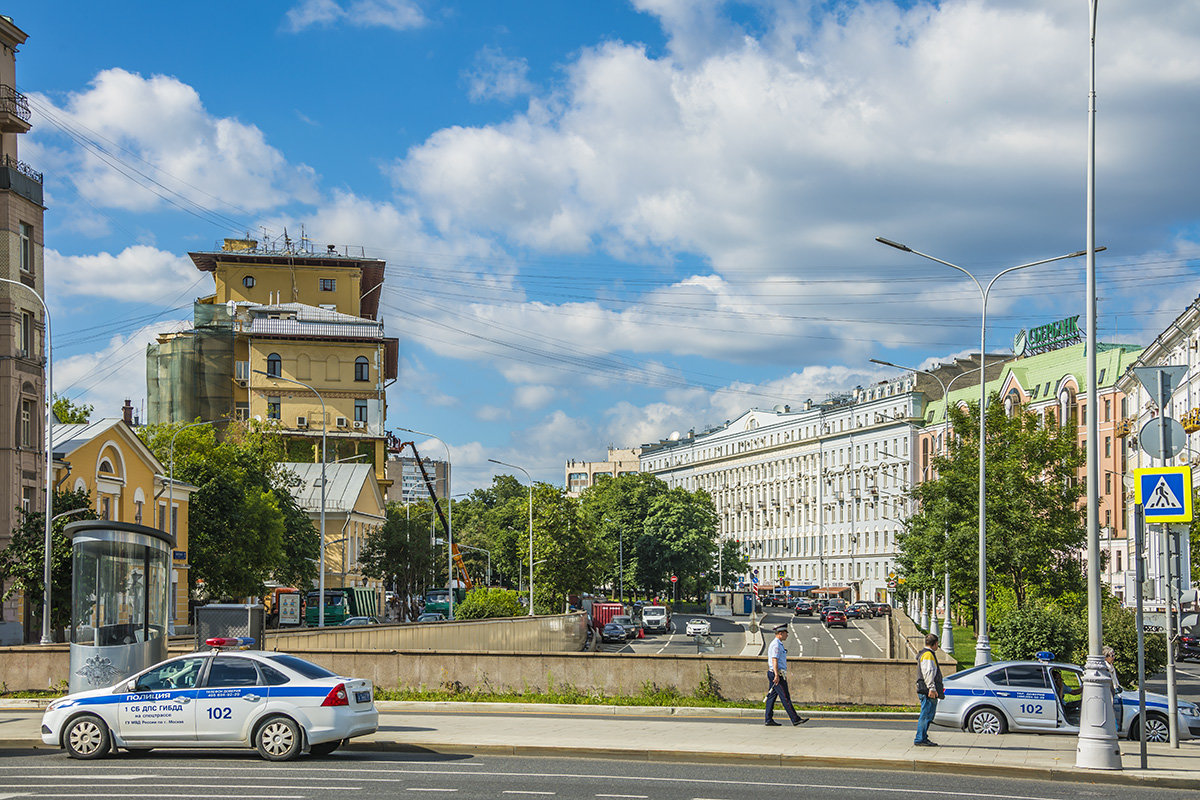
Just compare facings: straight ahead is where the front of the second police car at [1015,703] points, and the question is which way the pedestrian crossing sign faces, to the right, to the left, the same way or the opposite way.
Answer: to the right

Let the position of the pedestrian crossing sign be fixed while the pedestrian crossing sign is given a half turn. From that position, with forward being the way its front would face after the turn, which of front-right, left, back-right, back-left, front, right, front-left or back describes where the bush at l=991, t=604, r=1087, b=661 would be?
front

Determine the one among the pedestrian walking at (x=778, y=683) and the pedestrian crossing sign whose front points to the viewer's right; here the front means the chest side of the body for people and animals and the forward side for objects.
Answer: the pedestrian walking

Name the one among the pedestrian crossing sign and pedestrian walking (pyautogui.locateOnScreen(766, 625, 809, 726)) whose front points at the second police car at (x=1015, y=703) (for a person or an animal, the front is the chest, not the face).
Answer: the pedestrian walking

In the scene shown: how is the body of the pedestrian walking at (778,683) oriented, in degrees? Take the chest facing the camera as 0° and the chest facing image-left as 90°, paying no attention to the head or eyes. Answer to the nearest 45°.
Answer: approximately 270°

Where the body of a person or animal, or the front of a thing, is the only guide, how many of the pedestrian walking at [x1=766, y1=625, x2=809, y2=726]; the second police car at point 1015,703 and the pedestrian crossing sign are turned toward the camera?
1

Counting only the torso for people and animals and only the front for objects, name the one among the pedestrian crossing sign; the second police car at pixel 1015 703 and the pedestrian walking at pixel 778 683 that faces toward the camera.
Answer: the pedestrian crossing sign

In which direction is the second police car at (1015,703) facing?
to the viewer's right

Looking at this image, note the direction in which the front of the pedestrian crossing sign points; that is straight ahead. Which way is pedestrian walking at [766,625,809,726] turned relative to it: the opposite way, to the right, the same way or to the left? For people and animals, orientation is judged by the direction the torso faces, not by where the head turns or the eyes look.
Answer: to the left

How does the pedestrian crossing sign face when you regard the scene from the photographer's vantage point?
facing the viewer

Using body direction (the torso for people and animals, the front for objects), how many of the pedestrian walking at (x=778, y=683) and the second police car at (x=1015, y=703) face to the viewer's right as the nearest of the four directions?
2
